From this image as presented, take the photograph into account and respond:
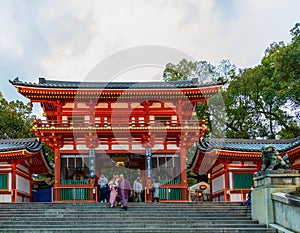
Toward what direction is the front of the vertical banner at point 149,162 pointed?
toward the camera

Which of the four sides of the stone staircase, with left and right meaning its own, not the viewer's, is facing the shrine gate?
back

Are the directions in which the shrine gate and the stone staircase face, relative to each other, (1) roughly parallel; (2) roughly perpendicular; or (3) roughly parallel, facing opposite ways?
roughly parallel

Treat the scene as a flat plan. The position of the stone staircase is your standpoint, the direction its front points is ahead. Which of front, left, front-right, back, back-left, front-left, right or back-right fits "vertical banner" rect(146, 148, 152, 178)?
back

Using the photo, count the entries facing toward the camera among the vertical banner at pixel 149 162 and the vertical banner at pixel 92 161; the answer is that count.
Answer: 2

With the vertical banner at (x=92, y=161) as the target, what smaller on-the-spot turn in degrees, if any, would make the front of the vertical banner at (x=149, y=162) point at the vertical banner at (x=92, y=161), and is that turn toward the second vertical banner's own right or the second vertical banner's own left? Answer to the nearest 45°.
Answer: approximately 90° to the second vertical banner's own right

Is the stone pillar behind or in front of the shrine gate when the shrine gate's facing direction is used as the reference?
in front

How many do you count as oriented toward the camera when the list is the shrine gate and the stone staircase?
2

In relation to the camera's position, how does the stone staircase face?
facing the viewer

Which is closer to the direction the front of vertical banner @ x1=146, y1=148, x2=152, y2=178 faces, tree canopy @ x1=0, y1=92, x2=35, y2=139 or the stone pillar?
the stone pillar

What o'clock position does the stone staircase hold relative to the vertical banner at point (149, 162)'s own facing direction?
The stone staircase is roughly at 12 o'clock from the vertical banner.

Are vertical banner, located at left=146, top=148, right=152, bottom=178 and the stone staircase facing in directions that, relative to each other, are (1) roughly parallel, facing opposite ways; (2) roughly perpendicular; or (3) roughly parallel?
roughly parallel

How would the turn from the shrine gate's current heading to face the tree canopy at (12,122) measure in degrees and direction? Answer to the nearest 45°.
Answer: approximately 135° to its right

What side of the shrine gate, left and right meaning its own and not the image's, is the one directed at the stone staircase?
front
